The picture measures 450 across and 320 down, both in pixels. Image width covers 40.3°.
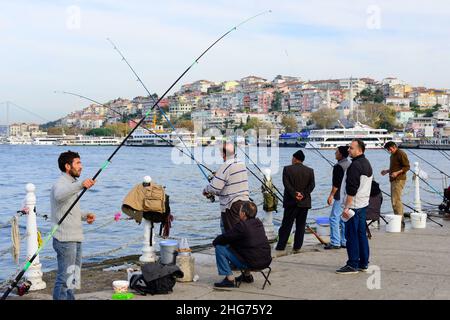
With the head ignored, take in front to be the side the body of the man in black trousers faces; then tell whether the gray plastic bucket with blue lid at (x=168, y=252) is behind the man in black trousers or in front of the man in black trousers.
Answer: behind

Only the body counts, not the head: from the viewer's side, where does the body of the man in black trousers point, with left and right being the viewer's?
facing away from the viewer

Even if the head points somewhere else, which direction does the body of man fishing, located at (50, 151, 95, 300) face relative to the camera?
to the viewer's right

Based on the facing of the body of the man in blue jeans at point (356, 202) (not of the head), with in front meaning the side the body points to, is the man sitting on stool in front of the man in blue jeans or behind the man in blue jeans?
in front

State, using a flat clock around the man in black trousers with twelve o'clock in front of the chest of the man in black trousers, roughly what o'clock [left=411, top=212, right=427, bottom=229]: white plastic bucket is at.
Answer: The white plastic bucket is roughly at 1 o'clock from the man in black trousers.

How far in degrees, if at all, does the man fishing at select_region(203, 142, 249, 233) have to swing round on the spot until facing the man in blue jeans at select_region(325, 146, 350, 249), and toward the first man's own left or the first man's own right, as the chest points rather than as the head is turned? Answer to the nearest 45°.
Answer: approximately 90° to the first man's own right

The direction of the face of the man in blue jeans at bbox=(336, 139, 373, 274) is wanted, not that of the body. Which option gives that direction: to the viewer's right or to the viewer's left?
to the viewer's left

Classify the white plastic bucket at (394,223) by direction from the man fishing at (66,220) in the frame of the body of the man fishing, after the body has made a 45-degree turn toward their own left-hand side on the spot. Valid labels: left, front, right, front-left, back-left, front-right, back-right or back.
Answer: front

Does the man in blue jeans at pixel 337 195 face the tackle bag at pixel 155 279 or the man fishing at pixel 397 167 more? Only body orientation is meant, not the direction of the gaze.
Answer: the tackle bag

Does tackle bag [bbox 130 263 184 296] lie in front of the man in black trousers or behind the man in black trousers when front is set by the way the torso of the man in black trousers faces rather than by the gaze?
behind

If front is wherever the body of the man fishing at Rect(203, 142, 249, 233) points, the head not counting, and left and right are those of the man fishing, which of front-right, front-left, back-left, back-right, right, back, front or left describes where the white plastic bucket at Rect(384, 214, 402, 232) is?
right

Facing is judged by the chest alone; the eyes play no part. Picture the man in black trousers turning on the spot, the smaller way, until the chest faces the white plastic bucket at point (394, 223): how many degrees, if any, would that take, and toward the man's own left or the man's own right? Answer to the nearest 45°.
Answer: approximately 45° to the man's own right

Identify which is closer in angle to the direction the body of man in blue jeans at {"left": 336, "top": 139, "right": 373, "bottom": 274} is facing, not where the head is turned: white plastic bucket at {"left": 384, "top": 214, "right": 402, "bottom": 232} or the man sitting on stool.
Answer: the man sitting on stool

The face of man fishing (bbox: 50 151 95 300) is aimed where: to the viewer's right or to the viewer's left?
to the viewer's right
